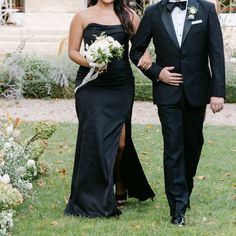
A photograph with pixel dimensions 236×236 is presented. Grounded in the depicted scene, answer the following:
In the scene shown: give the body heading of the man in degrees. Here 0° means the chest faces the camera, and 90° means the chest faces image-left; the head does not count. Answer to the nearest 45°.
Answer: approximately 0°

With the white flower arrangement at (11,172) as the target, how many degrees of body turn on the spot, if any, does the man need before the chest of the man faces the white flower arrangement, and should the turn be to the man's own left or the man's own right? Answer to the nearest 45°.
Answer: approximately 90° to the man's own right

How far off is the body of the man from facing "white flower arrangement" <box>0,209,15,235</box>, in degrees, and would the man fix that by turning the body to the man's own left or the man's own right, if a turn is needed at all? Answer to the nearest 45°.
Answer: approximately 45° to the man's own right

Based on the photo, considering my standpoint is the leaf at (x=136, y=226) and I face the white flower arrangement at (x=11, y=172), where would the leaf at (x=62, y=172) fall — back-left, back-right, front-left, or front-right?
front-right

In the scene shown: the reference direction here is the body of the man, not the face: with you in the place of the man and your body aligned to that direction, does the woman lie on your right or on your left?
on your right

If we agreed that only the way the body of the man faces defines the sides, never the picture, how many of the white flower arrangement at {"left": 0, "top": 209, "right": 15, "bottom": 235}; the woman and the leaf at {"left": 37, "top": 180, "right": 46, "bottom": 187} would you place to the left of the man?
0

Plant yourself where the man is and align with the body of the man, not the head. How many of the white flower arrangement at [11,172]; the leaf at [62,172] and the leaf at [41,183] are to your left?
0

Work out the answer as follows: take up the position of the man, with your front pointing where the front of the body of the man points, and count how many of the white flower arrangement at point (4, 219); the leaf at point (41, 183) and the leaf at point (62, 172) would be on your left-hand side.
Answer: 0

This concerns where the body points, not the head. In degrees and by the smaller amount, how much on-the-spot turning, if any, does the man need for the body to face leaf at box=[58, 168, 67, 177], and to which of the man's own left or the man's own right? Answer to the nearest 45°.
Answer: approximately 135° to the man's own right

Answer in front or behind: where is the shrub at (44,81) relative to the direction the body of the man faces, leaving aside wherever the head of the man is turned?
behind
